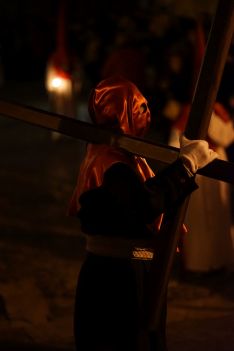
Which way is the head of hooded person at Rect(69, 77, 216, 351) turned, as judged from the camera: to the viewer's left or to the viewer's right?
to the viewer's right

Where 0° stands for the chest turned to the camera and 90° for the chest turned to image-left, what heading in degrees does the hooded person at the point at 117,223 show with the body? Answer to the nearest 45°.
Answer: approximately 270°
